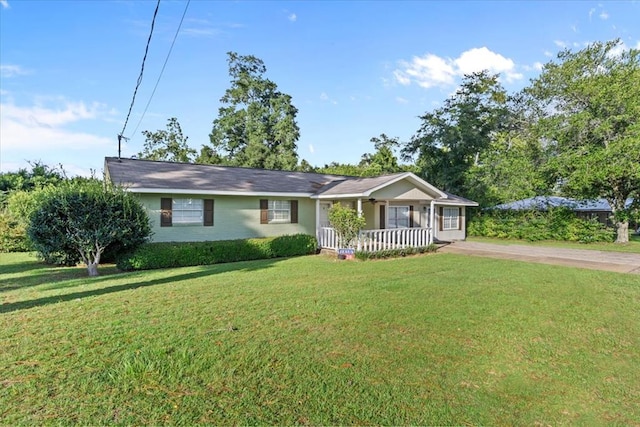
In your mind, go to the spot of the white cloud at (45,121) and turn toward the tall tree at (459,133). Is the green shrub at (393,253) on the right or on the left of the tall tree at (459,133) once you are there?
right

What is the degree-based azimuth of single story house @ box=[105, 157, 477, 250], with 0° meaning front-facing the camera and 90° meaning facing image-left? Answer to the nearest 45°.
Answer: approximately 315°

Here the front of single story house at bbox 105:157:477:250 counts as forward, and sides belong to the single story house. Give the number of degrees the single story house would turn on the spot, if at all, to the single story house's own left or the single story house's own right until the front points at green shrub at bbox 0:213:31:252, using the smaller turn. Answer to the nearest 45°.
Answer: approximately 135° to the single story house's own right

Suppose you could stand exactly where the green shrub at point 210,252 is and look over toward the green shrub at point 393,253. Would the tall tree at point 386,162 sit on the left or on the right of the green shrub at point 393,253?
left

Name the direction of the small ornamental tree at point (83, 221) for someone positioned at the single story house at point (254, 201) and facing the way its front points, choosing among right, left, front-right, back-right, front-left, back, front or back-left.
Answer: right

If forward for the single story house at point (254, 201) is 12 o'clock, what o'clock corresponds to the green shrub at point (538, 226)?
The green shrub is roughly at 10 o'clock from the single story house.

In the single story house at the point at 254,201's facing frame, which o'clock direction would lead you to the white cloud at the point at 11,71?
The white cloud is roughly at 4 o'clock from the single story house.

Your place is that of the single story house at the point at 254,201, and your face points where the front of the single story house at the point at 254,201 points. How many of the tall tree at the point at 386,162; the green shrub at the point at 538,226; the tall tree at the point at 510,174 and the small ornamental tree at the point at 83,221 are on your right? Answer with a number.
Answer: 1

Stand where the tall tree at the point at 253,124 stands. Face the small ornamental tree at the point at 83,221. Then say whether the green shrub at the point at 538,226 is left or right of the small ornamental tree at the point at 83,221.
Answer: left

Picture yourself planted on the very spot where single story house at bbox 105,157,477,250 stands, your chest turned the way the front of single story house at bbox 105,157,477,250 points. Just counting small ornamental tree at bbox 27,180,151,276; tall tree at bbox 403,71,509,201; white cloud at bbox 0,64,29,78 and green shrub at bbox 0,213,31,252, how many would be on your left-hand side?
1

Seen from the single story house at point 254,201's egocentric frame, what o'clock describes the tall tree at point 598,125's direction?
The tall tree is roughly at 10 o'clock from the single story house.
